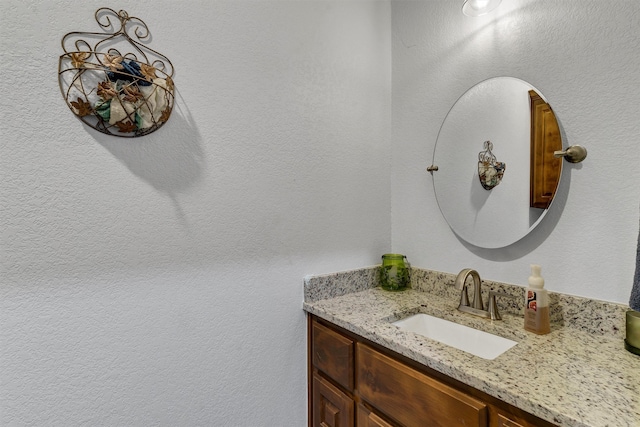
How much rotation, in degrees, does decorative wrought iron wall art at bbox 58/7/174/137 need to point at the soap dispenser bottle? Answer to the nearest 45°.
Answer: approximately 45° to its left

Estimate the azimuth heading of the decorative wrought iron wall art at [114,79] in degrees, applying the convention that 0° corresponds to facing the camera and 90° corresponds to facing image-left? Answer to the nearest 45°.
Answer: approximately 0°

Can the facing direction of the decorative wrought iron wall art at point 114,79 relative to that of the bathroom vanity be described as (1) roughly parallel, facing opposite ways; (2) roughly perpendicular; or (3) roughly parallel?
roughly perpendicular

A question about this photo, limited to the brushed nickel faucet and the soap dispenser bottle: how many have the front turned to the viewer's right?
0

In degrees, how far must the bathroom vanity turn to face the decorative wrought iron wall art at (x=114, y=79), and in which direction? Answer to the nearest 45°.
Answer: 0° — it already faces it

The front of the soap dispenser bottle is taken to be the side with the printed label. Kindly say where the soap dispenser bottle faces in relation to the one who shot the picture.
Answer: facing the viewer and to the left of the viewer
